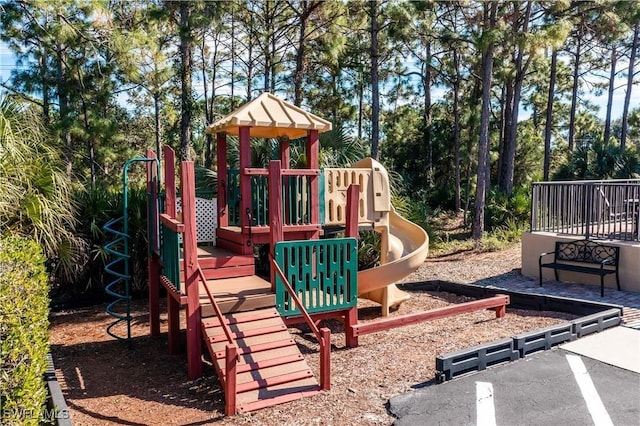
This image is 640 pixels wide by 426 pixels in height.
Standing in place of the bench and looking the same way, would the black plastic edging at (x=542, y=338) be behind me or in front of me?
in front

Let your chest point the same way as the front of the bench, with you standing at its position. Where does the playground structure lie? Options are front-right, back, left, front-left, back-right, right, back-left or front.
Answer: front

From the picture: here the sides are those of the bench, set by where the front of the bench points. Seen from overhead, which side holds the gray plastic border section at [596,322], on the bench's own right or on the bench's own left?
on the bench's own left

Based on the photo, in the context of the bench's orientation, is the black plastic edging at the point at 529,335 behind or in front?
in front

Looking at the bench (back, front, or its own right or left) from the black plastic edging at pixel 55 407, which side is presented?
front

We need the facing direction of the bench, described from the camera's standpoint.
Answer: facing the viewer and to the left of the viewer
